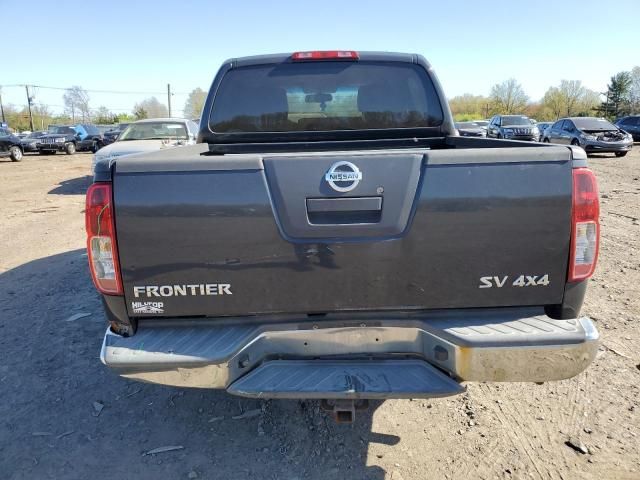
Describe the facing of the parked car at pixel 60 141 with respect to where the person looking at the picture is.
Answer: facing the viewer and to the left of the viewer

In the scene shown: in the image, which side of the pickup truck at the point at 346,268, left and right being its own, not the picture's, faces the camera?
back

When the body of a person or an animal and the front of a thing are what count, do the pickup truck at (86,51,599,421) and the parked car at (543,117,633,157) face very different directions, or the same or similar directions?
very different directions

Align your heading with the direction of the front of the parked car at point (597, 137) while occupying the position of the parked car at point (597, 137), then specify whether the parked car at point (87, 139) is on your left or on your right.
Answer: on your right

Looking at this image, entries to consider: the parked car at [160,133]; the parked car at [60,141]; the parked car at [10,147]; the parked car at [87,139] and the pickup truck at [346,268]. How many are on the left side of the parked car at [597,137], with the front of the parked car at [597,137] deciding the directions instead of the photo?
0

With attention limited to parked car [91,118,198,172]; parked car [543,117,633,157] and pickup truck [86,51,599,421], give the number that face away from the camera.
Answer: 1

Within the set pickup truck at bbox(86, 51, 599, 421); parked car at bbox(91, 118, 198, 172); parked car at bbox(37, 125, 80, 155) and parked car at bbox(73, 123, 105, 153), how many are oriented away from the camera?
1

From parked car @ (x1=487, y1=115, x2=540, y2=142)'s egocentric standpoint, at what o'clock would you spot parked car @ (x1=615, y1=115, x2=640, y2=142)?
parked car @ (x1=615, y1=115, x2=640, y2=142) is roughly at 9 o'clock from parked car @ (x1=487, y1=115, x2=540, y2=142).

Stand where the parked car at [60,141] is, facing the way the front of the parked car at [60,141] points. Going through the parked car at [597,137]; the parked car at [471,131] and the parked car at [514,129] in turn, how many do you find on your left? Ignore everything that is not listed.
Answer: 3

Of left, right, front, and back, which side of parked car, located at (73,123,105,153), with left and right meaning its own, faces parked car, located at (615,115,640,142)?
left

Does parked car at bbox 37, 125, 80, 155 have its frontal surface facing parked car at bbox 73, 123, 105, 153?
no

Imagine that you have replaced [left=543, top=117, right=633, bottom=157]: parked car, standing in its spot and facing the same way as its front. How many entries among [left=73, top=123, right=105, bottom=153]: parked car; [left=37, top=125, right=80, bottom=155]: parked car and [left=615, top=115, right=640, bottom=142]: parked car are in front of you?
0

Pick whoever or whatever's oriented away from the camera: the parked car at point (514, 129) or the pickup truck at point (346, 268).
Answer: the pickup truck

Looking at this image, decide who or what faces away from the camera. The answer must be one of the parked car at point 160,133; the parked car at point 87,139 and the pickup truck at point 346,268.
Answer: the pickup truck

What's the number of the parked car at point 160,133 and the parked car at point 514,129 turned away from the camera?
0

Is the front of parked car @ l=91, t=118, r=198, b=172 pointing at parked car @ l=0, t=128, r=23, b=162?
no

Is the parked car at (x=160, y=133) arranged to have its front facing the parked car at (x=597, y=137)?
no

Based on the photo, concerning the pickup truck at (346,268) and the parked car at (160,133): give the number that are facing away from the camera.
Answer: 1
